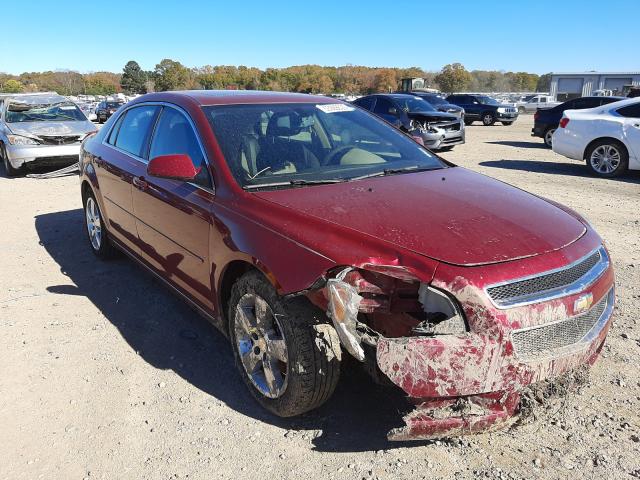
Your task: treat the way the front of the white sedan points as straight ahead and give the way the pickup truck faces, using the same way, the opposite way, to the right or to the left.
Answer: the opposite way

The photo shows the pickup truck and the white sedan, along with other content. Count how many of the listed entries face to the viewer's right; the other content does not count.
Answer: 1

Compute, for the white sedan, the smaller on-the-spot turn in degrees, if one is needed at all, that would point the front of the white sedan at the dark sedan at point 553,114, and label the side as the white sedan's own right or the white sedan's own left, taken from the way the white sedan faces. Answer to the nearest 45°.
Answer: approximately 90° to the white sedan's own left

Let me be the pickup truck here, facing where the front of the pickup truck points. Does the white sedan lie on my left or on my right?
on my left

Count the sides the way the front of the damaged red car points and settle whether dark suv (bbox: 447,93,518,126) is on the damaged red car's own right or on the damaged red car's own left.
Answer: on the damaged red car's own left

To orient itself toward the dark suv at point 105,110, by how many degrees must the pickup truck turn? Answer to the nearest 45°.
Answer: approximately 45° to its left

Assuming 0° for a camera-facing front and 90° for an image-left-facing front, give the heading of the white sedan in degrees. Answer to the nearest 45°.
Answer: approximately 270°

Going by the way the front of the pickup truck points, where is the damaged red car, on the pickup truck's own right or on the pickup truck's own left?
on the pickup truck's own left

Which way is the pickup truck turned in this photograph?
to the viewer's left

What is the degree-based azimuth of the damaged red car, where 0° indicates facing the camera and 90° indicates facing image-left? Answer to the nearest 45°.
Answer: approximately 315°
